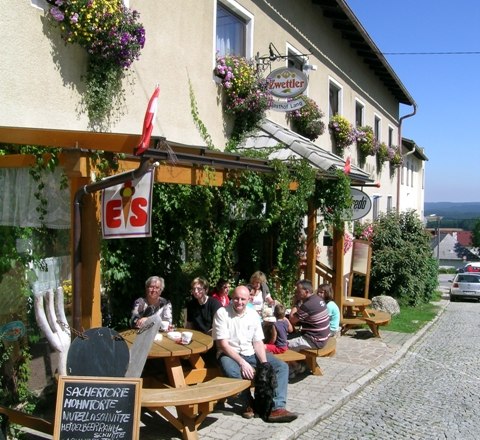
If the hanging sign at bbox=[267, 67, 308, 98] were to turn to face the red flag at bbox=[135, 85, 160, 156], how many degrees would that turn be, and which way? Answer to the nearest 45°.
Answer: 0° — it already faces it

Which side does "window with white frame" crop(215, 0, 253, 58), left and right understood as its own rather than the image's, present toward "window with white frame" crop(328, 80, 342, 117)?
left

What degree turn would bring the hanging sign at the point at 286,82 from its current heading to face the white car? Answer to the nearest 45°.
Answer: approximately 135° to its left

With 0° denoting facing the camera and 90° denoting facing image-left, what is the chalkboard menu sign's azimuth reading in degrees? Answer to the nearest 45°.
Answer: approximately 0°

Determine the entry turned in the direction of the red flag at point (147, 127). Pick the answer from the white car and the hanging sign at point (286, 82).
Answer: the hanging sign

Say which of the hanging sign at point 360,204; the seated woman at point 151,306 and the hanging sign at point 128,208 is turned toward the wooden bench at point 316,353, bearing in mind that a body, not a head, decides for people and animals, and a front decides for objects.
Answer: the hanging sign at point 360,204

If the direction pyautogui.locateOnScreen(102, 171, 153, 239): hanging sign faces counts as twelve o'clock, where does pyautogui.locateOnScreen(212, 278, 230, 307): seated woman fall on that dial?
The seated woman is roughly at 7 o'clock from the hanging sign.
